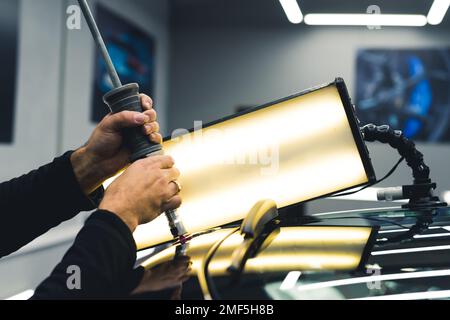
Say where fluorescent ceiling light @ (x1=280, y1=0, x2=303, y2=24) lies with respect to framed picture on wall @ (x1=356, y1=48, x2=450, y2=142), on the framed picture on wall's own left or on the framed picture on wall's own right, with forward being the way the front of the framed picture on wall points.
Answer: on the framed picture on wall's own right

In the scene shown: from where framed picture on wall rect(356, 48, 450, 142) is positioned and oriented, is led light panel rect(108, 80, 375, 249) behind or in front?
in front

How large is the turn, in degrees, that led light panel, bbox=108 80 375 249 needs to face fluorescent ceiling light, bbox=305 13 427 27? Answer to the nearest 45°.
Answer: approximately 180°

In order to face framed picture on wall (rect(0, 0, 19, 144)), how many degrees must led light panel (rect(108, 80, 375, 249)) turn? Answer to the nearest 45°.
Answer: approximately 135° to its right

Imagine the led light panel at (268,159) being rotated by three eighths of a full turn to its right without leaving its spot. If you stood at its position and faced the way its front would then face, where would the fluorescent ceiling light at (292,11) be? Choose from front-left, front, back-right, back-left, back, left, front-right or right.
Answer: front-right

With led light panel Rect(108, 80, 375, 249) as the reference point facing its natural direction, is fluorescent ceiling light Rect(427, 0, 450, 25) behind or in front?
behind

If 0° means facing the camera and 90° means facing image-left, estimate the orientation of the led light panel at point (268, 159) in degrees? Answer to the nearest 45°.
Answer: approximately 0°

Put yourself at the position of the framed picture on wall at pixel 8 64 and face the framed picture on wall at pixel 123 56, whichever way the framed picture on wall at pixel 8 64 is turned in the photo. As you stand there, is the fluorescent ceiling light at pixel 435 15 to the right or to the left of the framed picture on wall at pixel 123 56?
right

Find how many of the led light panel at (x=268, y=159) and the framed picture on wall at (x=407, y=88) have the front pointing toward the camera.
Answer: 2
